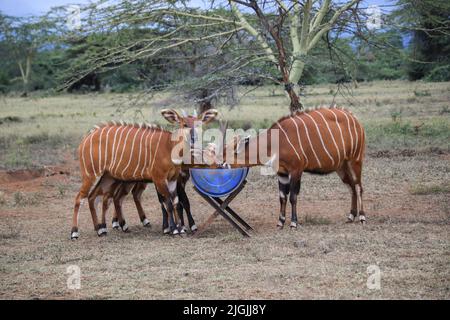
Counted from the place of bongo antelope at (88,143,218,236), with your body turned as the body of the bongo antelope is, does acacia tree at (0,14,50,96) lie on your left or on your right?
on your left

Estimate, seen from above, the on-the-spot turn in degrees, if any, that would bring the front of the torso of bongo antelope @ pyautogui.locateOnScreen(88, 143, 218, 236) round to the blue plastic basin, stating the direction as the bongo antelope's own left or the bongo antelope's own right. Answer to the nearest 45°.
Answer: approximately 45° to the bongo antelope's own right

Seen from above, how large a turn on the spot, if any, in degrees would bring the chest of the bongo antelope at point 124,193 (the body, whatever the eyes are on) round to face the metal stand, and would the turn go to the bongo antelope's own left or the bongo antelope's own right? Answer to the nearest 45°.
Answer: approximately 45° to the bongo antelope's own right

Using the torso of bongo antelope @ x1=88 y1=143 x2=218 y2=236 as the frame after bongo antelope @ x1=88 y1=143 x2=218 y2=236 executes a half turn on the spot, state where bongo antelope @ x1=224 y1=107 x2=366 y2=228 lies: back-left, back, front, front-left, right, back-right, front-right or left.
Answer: back

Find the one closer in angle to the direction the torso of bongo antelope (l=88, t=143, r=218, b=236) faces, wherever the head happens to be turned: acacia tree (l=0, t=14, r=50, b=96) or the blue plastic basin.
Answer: the blue plastic basin

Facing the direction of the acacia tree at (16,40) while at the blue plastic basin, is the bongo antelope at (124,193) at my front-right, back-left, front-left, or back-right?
front-left

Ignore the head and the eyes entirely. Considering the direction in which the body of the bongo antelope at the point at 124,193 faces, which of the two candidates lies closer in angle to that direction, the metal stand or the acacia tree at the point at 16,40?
the metal stand

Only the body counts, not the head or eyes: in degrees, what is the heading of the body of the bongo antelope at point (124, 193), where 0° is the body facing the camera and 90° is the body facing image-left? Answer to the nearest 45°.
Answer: approximately 270°
